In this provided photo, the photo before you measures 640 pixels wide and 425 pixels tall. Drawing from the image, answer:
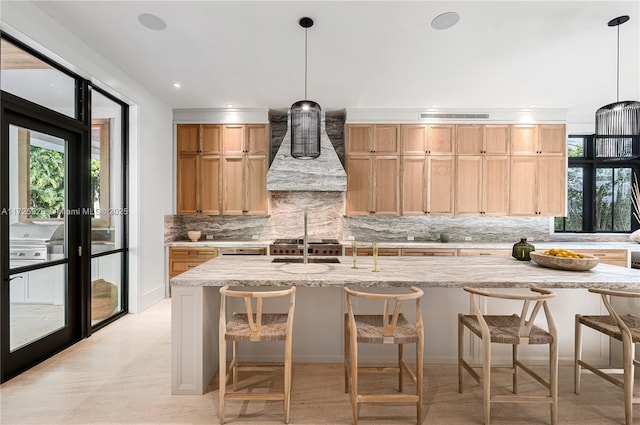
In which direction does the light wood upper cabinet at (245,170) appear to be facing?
toward the camera

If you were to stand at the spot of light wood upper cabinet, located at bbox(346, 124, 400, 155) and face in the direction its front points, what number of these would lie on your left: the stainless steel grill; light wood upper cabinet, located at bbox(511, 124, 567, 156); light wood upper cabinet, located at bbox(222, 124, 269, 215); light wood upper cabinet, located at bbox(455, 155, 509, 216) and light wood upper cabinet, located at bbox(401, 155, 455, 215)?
3

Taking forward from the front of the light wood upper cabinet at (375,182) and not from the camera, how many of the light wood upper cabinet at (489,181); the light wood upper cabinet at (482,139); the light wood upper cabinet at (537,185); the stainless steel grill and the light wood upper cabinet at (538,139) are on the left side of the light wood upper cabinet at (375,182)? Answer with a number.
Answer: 4

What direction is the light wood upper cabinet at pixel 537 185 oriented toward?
toward the camera

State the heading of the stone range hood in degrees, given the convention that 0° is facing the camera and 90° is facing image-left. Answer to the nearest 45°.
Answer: approximately 0°

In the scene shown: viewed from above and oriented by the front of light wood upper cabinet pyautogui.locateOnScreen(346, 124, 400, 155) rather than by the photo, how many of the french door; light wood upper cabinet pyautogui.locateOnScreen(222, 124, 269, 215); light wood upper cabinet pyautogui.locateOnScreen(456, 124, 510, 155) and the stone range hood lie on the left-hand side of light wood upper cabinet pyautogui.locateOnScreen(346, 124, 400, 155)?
1
